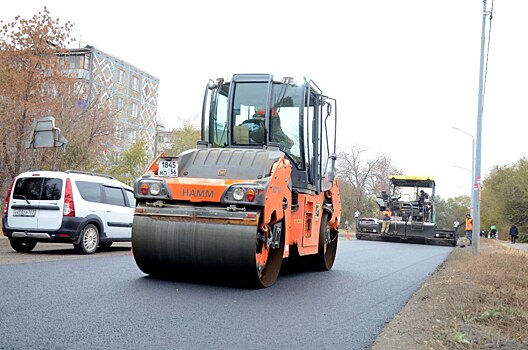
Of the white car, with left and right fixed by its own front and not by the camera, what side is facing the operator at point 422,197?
front

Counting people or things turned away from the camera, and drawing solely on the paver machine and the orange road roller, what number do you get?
1

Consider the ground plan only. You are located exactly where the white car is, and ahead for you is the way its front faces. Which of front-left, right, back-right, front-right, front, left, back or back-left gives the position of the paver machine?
front

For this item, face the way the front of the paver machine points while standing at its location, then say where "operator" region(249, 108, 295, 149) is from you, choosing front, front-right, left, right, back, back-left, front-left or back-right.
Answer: back

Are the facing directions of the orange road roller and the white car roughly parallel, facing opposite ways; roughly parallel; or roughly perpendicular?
roughly parallel, facing opposite ways

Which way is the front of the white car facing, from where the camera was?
facing away from the viewer and to the right of the viewer

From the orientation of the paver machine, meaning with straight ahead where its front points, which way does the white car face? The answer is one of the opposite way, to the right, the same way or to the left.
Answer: the same way

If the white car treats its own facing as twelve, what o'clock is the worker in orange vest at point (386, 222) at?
The worker in orange vest is roughly at 12 o'clock from the white car.

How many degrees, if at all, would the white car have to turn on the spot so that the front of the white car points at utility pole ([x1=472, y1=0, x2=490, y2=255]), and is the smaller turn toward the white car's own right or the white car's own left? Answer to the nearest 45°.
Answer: approximately 45° to the white car's own right

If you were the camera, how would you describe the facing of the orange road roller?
facing the viewer and to the left of the viewer

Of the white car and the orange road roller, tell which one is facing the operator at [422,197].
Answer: the white car

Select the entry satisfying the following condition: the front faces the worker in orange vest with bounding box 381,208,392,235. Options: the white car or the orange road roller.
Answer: the white car

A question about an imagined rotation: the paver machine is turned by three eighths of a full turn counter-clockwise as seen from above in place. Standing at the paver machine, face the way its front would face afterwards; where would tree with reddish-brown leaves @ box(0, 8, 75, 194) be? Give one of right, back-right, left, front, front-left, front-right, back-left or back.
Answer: front

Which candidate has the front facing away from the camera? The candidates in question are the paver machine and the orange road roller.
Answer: the paver machine

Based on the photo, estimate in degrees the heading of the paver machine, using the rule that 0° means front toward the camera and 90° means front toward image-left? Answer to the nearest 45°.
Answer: approximately 180°
